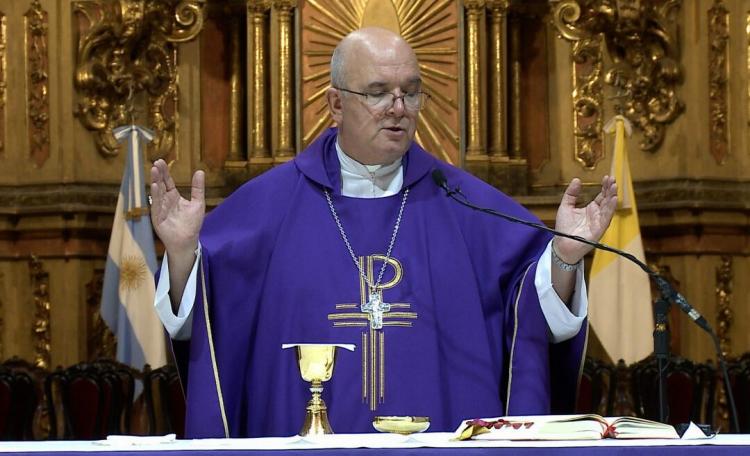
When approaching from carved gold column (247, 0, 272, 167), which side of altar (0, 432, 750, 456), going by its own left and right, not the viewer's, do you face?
back

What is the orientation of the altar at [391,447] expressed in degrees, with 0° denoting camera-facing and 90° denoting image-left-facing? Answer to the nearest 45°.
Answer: approximately 0°

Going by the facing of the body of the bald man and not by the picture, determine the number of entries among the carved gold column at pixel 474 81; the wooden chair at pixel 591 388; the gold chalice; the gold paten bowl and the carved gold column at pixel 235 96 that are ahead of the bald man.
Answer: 2

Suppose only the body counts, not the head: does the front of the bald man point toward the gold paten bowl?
yes

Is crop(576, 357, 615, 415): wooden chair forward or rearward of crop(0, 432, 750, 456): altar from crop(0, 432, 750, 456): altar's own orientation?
rearward

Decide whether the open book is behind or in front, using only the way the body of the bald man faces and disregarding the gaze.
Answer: in front

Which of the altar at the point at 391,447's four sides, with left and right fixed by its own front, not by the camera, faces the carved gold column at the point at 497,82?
back

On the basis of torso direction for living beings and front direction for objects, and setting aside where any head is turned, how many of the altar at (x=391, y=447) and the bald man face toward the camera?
2

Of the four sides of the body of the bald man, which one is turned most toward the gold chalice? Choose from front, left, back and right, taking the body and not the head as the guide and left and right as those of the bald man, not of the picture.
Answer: front

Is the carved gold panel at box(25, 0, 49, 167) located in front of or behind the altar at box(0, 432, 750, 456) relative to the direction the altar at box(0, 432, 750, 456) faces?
behind

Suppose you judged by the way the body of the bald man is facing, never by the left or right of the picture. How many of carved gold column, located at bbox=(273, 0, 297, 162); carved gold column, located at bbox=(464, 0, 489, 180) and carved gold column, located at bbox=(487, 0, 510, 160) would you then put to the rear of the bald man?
3

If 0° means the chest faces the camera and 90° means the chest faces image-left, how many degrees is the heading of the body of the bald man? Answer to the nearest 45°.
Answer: approximately 0°

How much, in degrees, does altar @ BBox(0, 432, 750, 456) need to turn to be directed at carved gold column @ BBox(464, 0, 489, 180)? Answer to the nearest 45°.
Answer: approximately 180°
